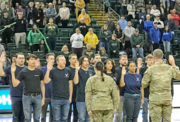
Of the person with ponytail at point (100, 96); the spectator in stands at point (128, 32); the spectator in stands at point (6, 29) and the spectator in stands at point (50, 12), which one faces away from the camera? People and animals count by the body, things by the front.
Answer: the person with ponytail

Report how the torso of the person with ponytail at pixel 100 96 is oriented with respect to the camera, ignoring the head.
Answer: away from the camera

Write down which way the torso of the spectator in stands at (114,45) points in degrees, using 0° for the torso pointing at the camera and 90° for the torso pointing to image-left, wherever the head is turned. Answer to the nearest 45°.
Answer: approximately 0°

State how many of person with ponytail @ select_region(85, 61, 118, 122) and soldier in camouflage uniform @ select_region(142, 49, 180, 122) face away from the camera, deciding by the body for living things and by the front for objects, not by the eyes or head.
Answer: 2

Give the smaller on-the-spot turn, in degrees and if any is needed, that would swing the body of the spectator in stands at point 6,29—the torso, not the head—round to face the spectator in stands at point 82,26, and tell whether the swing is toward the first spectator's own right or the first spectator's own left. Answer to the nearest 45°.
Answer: approximately 90° to the first spectator's own left

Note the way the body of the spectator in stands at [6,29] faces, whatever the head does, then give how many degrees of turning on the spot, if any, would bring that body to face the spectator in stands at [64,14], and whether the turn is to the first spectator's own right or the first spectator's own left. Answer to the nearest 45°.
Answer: approximately 90° to the first spectator's own left

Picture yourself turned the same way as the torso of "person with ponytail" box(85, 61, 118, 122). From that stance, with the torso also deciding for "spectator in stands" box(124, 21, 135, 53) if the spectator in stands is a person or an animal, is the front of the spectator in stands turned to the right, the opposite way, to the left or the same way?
the opposite way

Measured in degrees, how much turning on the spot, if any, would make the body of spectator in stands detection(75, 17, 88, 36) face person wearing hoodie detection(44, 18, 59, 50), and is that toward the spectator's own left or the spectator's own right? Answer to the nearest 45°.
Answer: approximately 90° to the spectator's own right

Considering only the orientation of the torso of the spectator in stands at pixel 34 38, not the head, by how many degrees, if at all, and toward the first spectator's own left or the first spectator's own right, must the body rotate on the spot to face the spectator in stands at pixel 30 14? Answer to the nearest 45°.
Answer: approximately 180°

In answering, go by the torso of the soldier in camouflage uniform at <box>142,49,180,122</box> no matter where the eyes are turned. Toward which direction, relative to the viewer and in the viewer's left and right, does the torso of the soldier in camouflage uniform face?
facing away from the viewer
